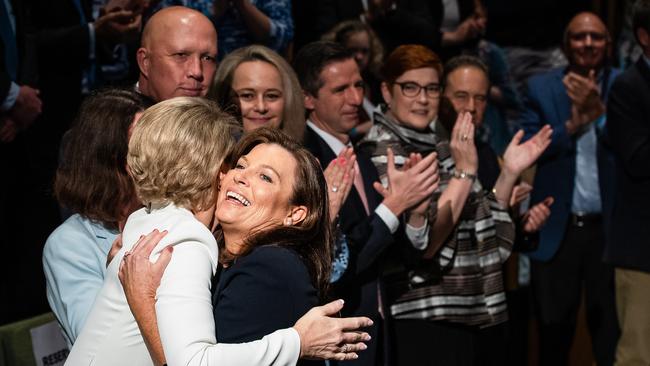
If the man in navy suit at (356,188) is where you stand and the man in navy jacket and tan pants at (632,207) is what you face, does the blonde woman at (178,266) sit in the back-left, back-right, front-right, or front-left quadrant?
back-right

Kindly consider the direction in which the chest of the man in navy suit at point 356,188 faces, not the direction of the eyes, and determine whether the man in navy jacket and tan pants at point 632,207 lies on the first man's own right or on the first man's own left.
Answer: on the first man's own left

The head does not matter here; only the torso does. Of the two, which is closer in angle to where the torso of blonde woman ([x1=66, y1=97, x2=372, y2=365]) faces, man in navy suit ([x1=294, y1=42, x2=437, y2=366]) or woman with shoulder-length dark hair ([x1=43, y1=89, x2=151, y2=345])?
the man in navy suit

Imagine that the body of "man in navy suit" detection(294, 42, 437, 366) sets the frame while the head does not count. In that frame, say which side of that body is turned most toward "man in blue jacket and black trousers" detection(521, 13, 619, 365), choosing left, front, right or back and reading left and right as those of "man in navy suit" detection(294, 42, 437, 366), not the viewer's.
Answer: left

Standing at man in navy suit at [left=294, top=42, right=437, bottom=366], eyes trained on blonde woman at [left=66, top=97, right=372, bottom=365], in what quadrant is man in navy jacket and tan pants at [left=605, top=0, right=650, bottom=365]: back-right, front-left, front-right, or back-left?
back-left

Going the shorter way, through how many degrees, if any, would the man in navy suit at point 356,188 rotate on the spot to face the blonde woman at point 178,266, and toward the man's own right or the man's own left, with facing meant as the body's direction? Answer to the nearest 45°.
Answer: approximately 45° to the man's own right

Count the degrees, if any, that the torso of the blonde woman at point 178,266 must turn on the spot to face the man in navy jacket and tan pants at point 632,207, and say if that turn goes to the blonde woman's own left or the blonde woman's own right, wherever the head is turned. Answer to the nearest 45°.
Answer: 0° — they already face them

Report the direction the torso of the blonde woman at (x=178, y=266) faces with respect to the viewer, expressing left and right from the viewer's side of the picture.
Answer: facing away from the viewer and to the right of the viewer

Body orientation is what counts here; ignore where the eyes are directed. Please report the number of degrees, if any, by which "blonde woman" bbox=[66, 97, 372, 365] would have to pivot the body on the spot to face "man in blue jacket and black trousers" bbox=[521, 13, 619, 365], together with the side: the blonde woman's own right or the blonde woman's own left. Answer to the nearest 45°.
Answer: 0° — they already face them

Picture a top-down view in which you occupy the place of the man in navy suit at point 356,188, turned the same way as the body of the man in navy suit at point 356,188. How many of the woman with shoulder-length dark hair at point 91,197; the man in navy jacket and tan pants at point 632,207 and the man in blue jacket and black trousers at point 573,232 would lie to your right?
1

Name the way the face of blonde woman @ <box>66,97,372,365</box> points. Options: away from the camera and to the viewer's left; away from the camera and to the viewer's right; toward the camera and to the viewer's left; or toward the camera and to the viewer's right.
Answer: away from the camera and to the viewer's right

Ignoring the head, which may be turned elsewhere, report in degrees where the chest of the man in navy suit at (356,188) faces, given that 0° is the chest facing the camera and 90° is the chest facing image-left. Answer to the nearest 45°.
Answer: approximately 315°
